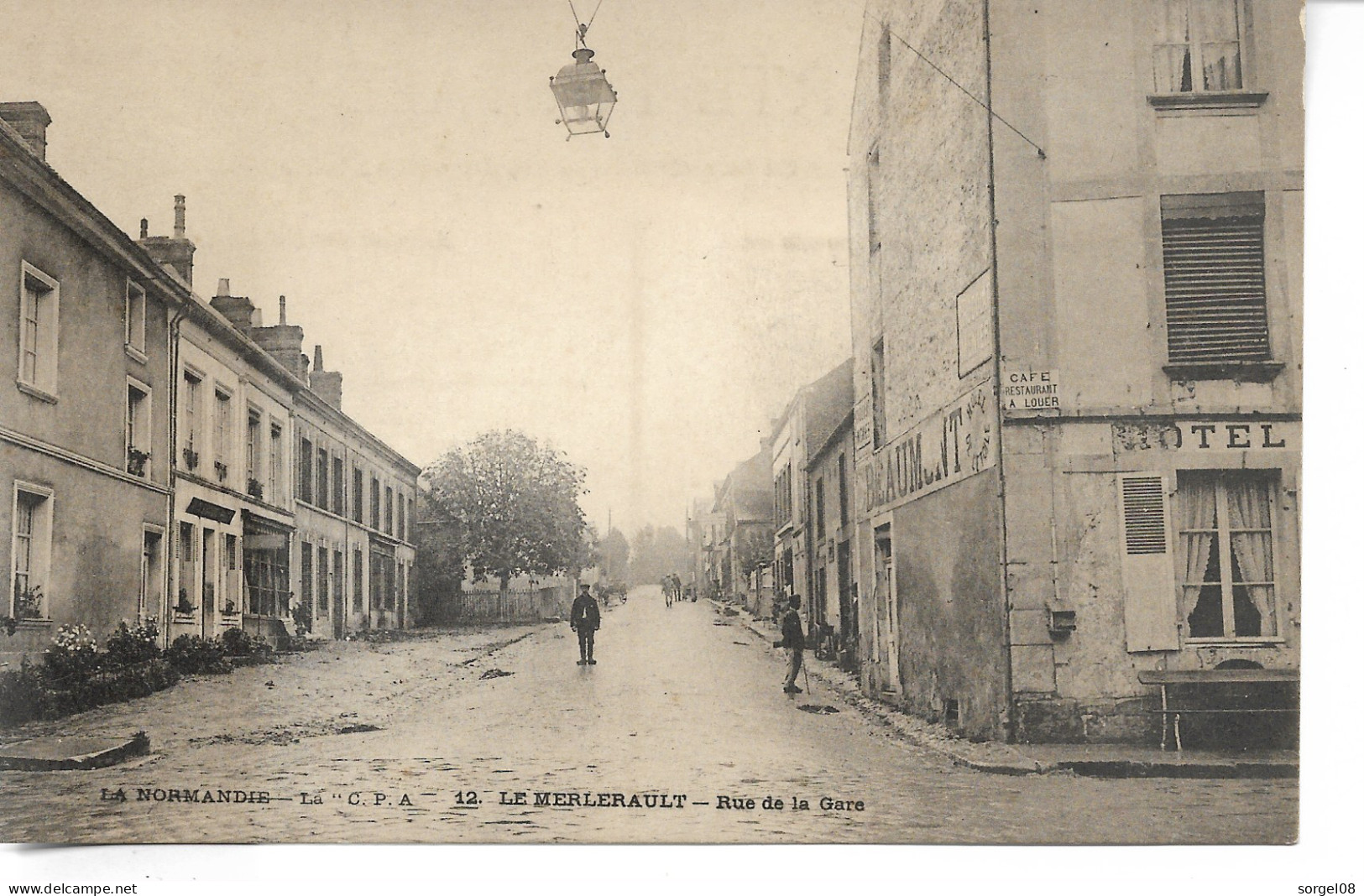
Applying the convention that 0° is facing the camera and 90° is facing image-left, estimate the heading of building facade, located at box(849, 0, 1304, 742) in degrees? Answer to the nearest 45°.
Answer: approximately 0°

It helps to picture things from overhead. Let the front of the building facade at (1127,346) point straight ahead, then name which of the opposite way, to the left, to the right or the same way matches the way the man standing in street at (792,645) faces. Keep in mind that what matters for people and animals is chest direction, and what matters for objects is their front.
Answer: to the right

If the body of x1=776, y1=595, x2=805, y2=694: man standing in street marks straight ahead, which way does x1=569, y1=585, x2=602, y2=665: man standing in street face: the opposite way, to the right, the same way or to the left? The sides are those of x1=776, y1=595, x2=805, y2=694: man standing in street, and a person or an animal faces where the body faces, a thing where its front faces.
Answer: to the left

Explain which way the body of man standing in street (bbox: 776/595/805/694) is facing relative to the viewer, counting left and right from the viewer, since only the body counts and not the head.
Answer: facing to the left of the viewer

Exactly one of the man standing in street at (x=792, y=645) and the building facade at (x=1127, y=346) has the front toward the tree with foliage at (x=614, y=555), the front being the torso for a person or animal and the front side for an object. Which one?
the man standing in street

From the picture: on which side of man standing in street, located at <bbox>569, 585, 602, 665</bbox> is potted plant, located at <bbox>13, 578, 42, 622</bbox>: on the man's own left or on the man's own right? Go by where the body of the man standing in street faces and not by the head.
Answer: on the man's own right
